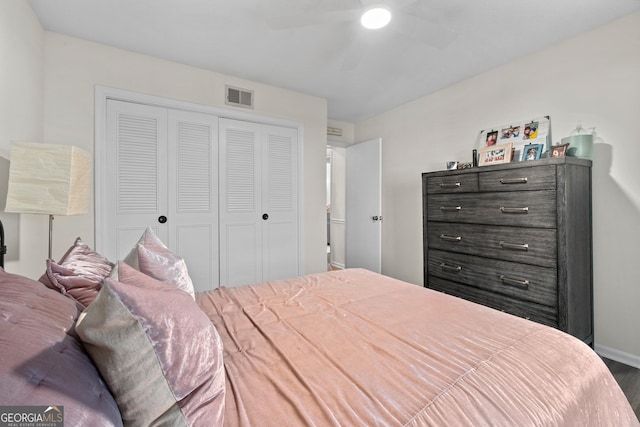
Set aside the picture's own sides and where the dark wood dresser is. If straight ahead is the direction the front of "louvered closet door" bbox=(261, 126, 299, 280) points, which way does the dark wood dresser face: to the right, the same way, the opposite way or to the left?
to the right

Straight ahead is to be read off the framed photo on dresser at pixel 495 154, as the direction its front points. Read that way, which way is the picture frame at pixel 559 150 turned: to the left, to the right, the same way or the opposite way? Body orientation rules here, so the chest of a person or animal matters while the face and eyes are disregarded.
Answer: the same way

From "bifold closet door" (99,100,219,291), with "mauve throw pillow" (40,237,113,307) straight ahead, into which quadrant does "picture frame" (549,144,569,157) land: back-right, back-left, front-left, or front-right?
front-left

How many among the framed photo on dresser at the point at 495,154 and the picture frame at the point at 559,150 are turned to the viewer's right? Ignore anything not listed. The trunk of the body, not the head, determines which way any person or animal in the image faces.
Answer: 0

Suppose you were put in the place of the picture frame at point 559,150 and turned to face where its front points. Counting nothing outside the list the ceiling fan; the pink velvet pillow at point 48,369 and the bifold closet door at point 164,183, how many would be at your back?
0

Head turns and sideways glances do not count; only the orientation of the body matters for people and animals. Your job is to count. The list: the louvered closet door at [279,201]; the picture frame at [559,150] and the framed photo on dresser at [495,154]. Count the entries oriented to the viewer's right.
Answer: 0

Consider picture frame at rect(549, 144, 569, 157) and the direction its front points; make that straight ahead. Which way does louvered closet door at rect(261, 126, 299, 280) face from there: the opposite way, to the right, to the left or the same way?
to the left

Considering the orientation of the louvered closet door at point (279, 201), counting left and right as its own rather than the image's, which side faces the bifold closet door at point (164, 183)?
right

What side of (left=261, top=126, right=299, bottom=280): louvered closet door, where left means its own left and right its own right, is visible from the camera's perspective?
front

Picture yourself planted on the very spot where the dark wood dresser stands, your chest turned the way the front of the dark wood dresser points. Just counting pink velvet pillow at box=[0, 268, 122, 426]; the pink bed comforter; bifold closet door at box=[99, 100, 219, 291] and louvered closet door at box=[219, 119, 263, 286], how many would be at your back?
0

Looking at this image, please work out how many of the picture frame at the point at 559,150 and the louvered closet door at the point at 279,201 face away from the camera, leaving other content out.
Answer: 0

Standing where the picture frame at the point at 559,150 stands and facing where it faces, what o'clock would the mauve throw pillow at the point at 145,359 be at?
The mauve throw pillow is roughly at 11 o'clock from the picture frame.

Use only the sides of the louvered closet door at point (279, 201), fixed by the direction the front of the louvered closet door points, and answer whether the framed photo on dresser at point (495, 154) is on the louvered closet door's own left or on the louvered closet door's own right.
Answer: on the louvered closet door's own left

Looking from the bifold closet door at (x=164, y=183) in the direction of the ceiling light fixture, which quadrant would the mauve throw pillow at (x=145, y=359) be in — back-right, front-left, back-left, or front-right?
front-right

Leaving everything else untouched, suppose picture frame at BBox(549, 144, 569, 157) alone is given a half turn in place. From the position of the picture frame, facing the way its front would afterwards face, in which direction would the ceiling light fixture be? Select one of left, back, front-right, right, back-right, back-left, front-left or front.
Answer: back

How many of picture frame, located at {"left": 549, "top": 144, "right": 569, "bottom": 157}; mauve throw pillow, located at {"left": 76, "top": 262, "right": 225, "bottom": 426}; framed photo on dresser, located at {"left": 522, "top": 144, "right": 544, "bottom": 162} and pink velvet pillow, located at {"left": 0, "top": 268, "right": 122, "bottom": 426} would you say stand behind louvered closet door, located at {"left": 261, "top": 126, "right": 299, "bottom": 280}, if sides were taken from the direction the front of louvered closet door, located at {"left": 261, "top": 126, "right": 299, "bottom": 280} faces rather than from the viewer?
0

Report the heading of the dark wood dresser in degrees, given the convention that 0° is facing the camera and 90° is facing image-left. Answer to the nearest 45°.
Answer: approximately 45°

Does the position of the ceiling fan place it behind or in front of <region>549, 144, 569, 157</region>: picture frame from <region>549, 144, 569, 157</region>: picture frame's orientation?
in front

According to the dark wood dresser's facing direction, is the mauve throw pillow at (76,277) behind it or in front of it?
in front

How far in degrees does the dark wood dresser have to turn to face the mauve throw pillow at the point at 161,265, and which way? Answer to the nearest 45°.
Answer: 0° — it already faces it
